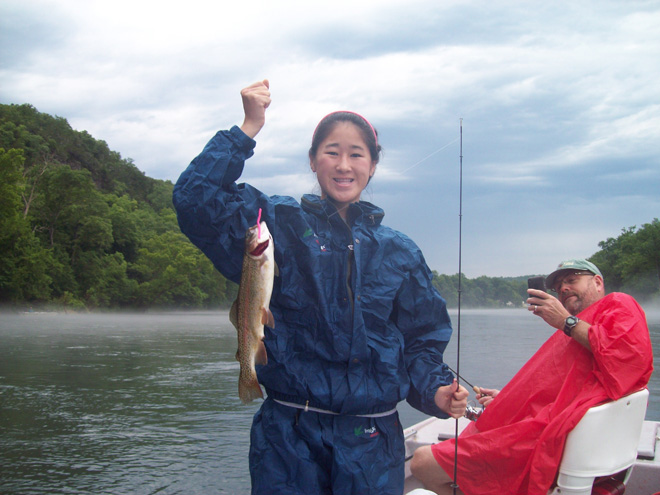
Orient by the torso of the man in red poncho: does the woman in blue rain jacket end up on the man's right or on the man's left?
on the man's left

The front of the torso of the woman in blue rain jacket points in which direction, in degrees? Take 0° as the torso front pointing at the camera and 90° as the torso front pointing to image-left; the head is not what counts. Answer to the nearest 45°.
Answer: approximately 0°

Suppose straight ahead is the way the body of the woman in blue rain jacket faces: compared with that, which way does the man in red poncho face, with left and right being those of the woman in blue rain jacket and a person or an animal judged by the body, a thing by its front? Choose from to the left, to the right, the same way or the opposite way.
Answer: to the right

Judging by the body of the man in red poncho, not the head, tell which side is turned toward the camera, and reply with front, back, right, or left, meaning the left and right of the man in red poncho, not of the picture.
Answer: left

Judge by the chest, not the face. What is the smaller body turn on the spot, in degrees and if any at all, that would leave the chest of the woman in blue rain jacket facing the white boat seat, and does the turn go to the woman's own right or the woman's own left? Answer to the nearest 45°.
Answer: approximately 135° to the woman's own left

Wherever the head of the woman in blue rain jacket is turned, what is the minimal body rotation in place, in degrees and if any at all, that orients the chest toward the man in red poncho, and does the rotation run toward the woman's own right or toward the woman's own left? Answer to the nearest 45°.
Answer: approximately 135° to the woman's own left

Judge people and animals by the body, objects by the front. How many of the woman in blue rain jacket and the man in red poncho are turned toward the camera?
1
